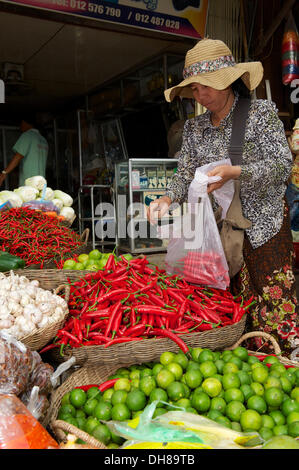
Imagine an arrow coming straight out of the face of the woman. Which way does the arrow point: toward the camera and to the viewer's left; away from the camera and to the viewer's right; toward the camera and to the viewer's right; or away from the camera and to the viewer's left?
toward the camera and to the viewer's left

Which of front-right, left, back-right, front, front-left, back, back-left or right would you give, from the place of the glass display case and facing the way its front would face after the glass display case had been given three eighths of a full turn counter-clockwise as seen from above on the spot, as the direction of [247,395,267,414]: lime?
back-right

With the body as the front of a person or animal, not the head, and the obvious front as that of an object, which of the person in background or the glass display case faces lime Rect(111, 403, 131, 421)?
the glass display case

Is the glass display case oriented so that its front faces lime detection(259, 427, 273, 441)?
yes

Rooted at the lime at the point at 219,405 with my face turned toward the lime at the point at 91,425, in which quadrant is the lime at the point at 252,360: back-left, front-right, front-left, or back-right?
back-right

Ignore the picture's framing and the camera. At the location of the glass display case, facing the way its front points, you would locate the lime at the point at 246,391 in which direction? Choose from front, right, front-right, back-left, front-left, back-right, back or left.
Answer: front

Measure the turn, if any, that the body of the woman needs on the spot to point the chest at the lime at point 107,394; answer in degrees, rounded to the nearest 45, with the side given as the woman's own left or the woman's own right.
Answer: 0° — they already face it

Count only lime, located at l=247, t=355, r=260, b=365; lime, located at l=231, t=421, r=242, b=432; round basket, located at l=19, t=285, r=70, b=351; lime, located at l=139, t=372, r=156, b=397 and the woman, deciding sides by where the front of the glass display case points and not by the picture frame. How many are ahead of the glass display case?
5

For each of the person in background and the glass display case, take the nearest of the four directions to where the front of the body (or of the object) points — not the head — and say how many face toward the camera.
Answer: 1

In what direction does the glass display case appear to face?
toward the camera

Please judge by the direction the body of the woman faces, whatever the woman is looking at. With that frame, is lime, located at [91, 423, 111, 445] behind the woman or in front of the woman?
in front

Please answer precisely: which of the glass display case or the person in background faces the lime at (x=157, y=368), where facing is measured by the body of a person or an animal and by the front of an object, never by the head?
the glass display case

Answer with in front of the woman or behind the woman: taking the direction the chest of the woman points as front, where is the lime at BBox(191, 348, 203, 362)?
in front
